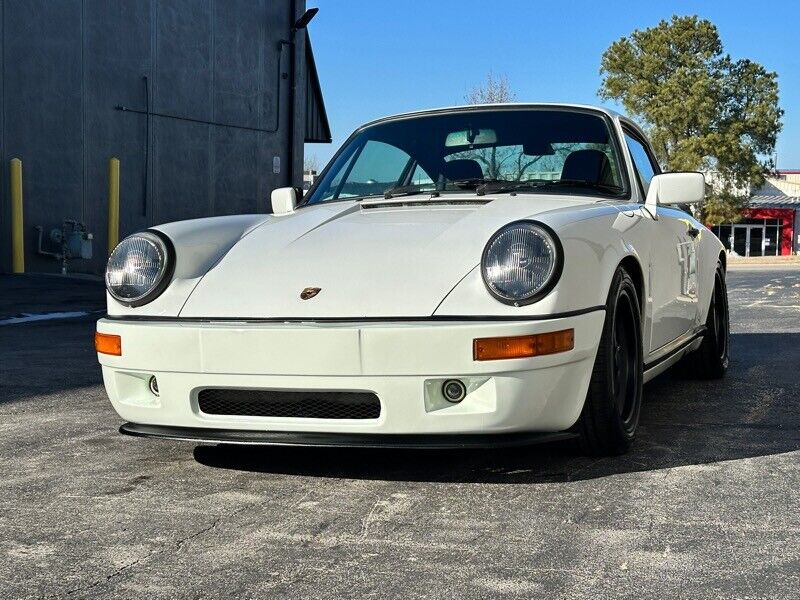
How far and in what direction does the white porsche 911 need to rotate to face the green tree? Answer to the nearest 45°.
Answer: approximately 135° to its right

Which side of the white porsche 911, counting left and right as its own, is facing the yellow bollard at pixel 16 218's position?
right

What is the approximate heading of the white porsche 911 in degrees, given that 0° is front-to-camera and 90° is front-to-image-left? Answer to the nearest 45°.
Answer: approximately 45°

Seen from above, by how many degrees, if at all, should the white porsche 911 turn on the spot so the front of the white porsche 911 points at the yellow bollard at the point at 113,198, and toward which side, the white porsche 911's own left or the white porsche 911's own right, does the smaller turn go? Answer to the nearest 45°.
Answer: approximately 135° to the white porsche 911's own right
